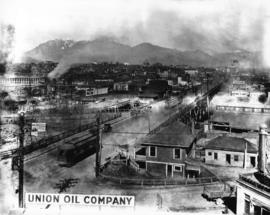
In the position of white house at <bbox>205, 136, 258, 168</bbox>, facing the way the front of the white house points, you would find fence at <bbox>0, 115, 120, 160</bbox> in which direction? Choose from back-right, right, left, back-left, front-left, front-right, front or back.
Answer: right

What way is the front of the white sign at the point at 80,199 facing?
toward the camera

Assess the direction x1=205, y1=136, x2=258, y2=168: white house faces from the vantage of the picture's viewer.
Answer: facing the viewer
